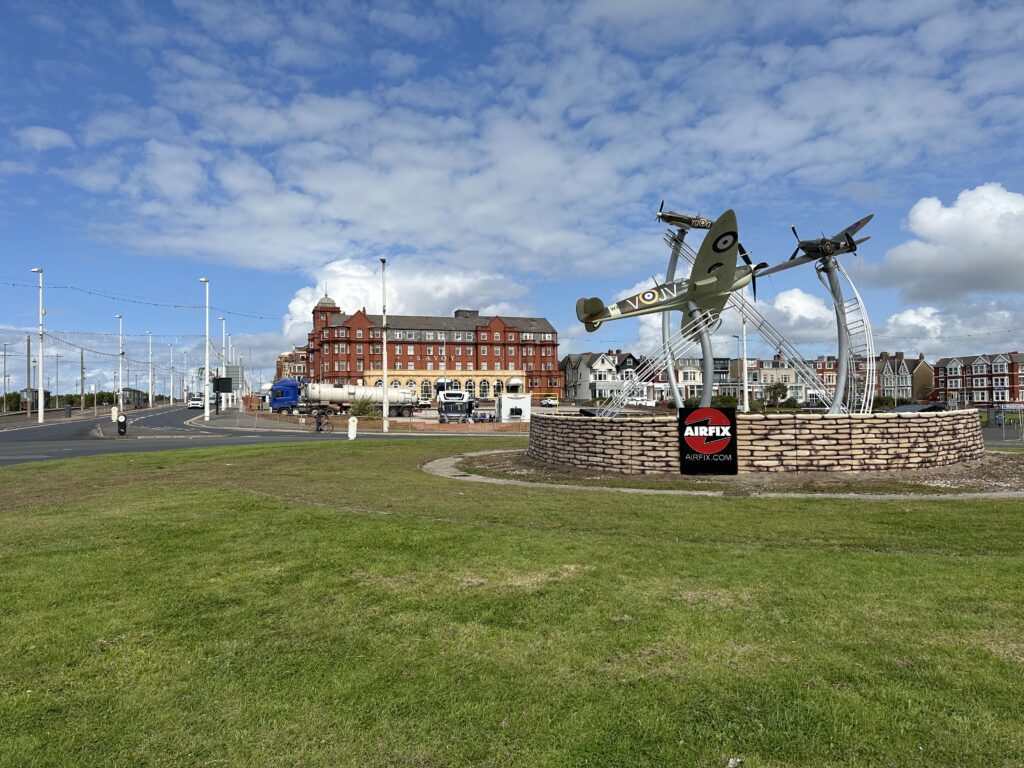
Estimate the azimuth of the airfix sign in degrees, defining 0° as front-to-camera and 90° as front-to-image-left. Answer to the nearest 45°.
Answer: approximately 0°
